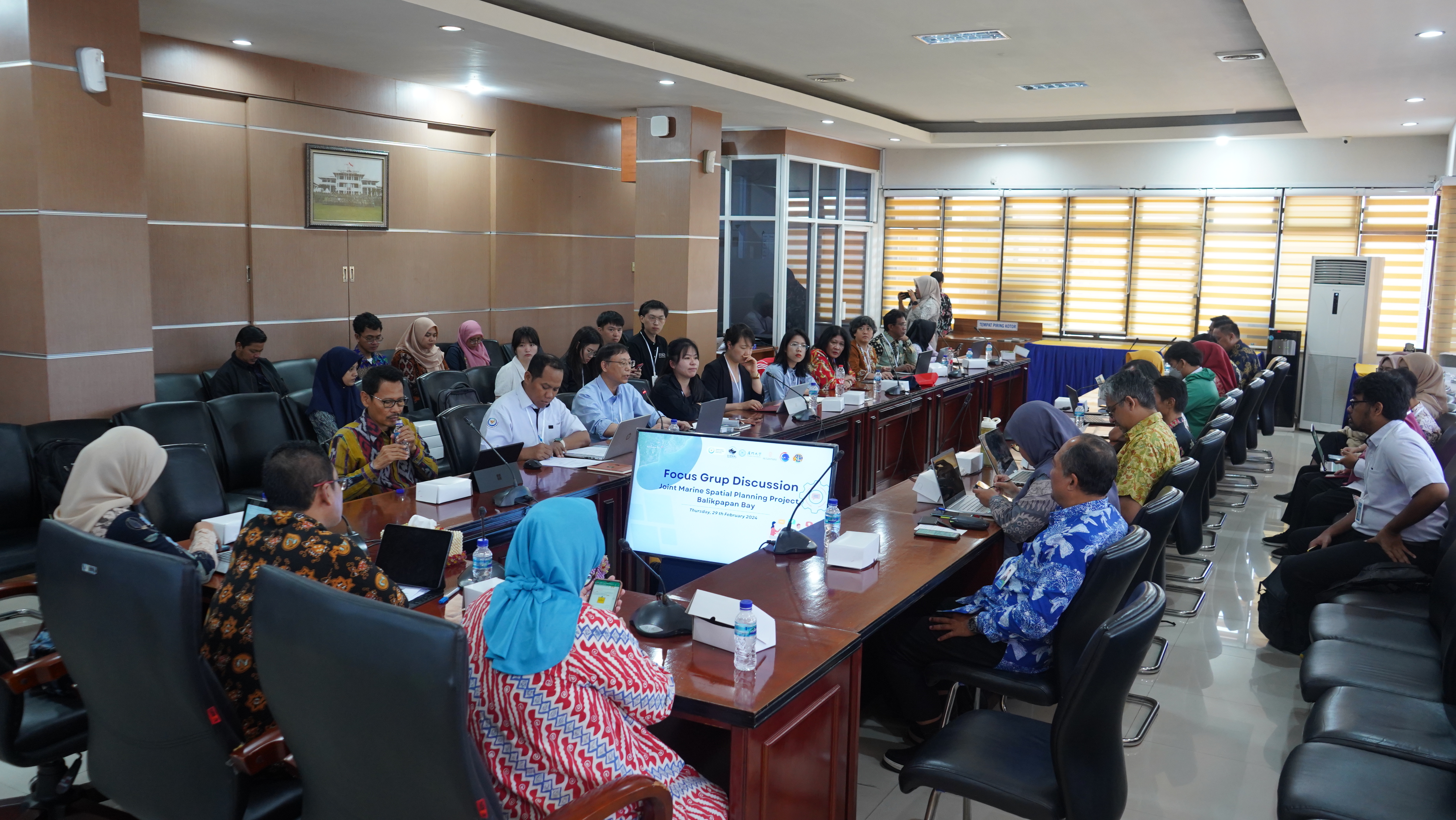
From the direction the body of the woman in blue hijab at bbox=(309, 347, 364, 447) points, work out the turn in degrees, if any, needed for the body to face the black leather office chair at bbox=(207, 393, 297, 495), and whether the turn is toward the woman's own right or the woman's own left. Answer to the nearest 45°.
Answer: approximately 90° to the woman's own right

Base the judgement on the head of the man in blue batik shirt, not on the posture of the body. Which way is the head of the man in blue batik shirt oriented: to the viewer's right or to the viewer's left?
to the viewer's left

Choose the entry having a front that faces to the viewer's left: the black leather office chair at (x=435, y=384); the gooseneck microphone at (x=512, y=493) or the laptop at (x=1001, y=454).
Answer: the gooseneck microphone

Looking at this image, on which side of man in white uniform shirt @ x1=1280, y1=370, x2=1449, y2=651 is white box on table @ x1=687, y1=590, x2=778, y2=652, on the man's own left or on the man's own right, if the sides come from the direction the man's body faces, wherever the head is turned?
on the man's own left

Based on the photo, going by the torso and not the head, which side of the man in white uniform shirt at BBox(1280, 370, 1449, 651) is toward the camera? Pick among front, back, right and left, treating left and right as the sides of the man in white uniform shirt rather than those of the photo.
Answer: left

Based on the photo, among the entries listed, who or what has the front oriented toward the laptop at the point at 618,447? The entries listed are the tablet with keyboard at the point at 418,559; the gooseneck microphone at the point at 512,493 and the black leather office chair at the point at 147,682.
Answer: the black leather office chair

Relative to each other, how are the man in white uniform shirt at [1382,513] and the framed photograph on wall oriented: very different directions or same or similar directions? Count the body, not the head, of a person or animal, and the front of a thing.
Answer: very different directions

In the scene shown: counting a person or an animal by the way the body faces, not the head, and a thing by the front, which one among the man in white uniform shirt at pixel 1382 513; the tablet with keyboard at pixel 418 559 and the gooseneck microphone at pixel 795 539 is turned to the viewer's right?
the gooseneck microphone

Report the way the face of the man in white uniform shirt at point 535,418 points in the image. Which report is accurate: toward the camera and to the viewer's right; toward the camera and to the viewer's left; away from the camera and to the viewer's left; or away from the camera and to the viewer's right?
toward the camera and to the viewer's right

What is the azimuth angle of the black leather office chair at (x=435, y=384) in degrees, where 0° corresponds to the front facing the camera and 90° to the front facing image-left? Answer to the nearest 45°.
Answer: approximately 315°

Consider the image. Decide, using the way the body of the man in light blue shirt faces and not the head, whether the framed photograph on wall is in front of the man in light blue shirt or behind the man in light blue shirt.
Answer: behind

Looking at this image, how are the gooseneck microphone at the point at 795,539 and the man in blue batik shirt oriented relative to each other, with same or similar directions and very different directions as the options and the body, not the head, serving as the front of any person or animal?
very different directions

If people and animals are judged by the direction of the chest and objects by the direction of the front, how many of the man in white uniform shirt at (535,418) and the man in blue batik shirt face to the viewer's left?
1

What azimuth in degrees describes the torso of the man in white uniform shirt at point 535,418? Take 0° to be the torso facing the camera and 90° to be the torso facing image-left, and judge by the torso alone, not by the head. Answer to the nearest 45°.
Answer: approximately 315°

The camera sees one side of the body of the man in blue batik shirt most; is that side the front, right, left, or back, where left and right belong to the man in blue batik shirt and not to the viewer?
left
